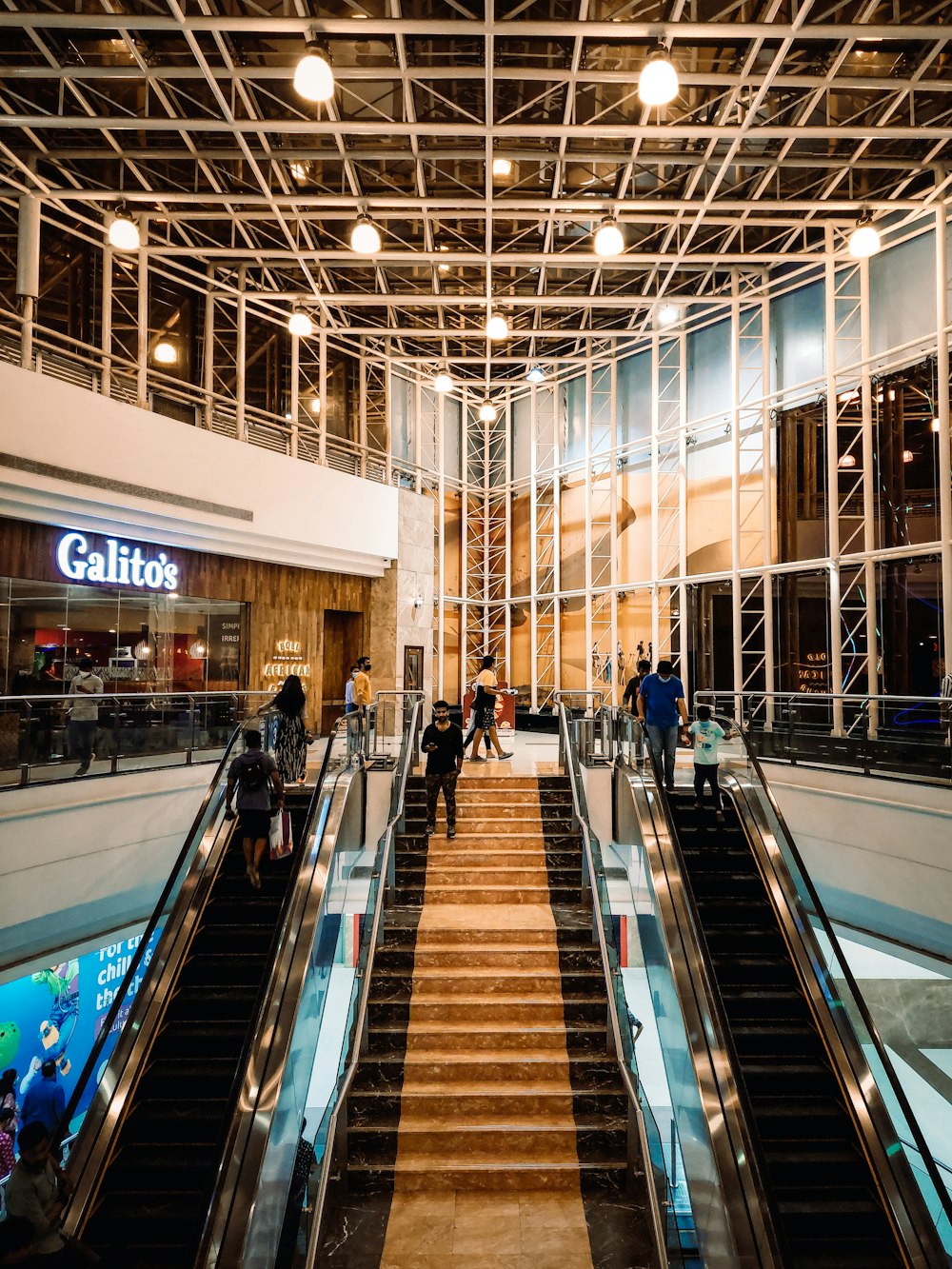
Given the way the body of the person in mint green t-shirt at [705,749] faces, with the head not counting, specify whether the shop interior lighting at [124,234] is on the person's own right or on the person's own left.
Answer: on the person's own right

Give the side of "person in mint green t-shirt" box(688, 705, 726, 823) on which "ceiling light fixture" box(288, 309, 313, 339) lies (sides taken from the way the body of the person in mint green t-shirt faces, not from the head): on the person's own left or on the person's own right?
on the person's own right

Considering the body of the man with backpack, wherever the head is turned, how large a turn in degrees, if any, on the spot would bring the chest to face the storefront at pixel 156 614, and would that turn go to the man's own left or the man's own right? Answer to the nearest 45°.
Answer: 0° — they already face it

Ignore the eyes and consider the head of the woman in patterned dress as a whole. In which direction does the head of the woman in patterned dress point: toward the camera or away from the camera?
away from the camera

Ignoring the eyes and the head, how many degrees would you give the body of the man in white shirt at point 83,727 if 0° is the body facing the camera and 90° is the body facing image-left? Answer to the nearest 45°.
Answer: approximately 0°

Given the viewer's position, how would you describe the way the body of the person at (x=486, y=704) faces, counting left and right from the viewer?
facing to the right of the viewer

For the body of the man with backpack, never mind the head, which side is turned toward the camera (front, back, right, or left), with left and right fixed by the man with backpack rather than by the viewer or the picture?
back

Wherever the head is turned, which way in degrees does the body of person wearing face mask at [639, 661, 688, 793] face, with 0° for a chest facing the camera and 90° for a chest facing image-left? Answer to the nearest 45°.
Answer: approximately 0°

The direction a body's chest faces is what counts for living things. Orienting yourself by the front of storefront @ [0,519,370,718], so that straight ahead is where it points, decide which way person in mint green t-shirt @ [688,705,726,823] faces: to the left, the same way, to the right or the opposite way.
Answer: to the right

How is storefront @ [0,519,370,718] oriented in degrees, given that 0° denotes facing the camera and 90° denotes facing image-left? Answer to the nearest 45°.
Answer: approximately 315°
